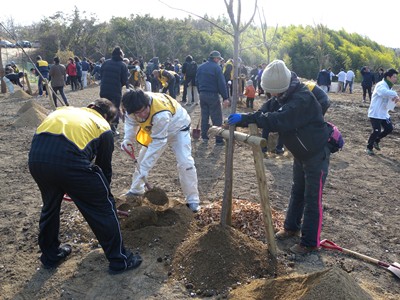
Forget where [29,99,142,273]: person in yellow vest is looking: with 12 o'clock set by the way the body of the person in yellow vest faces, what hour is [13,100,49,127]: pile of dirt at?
The pile of dirt is roughly at 10 o'clock from the person in yellow vest.

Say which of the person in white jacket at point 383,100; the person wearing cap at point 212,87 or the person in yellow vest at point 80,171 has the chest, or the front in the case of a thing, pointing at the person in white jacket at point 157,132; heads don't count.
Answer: the person in yellow vest

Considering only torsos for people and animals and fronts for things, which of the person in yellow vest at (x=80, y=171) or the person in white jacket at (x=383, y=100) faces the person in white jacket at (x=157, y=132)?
the person in yellow vest

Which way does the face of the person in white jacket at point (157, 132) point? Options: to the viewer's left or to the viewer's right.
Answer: to the viewer's left

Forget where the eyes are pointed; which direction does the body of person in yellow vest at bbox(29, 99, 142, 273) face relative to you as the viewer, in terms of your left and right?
facing away from the viewer and to the right of the viewer

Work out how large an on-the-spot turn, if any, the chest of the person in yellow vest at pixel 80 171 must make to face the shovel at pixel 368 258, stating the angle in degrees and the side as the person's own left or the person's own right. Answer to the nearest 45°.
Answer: approximately 45° to the person's own right

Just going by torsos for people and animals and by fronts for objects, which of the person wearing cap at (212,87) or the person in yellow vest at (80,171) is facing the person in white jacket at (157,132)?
the person in yellow vest
